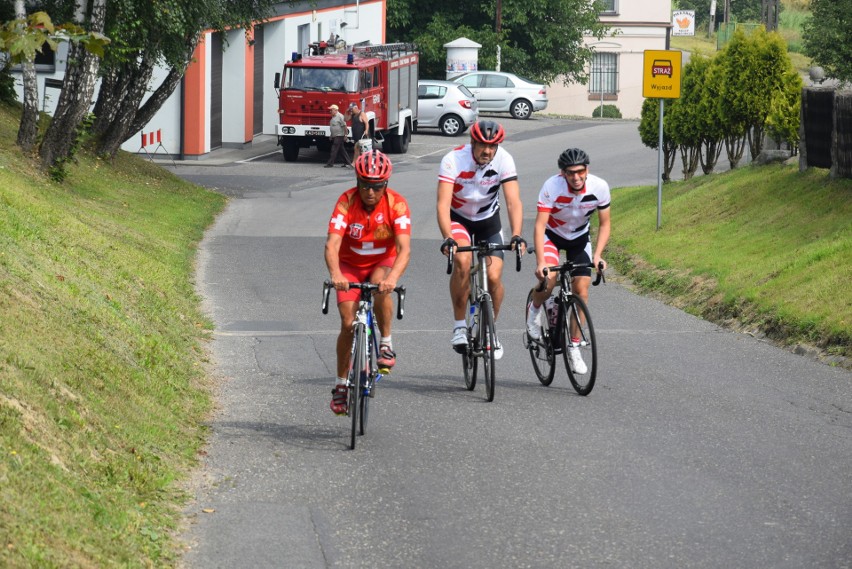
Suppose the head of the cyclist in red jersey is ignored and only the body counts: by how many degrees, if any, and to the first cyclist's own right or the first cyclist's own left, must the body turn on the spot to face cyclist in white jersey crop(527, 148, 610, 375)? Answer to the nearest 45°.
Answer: approximately 135° to the first cyclist's own left

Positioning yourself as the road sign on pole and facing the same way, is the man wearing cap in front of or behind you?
behind

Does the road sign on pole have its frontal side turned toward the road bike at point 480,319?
yes

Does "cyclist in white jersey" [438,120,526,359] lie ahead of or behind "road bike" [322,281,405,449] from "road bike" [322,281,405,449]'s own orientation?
behind

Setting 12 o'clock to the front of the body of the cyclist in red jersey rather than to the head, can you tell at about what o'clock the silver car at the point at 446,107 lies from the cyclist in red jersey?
The silver car is roughly at 6 o'clock from the cyclist in red jersey.

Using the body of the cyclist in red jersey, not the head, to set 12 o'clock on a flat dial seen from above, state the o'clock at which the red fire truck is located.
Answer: The red fire truck is roughly at 6 o'clock from the cyclist in red jersey.

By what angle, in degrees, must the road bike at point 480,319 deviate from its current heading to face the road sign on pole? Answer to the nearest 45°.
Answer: approximately 180°

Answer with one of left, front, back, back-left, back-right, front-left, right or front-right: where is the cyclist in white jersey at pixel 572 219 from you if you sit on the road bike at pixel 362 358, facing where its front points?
back-left
